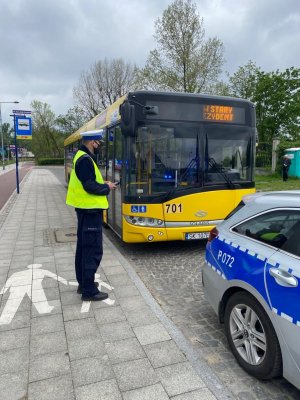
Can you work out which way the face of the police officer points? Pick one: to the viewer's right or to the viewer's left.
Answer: to the viewer's right

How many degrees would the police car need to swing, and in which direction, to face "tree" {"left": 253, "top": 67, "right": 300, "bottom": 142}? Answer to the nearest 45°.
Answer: approximately 135° to its left

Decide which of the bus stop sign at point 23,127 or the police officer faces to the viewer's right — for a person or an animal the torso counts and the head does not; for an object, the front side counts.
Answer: the police officer

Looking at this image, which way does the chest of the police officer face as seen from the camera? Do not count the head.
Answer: to the viewer's right

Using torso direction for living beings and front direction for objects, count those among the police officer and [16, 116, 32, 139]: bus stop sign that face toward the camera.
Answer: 1

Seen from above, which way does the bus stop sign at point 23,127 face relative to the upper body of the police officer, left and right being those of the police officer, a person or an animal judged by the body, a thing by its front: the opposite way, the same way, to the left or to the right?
to the right

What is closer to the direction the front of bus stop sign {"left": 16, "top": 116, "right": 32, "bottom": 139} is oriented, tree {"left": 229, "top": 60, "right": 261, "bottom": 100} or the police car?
the police car

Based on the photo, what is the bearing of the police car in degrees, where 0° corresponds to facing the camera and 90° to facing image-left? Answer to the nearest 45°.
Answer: approximately 315°

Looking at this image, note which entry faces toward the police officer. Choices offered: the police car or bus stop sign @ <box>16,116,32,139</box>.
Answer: the bus stop sign
